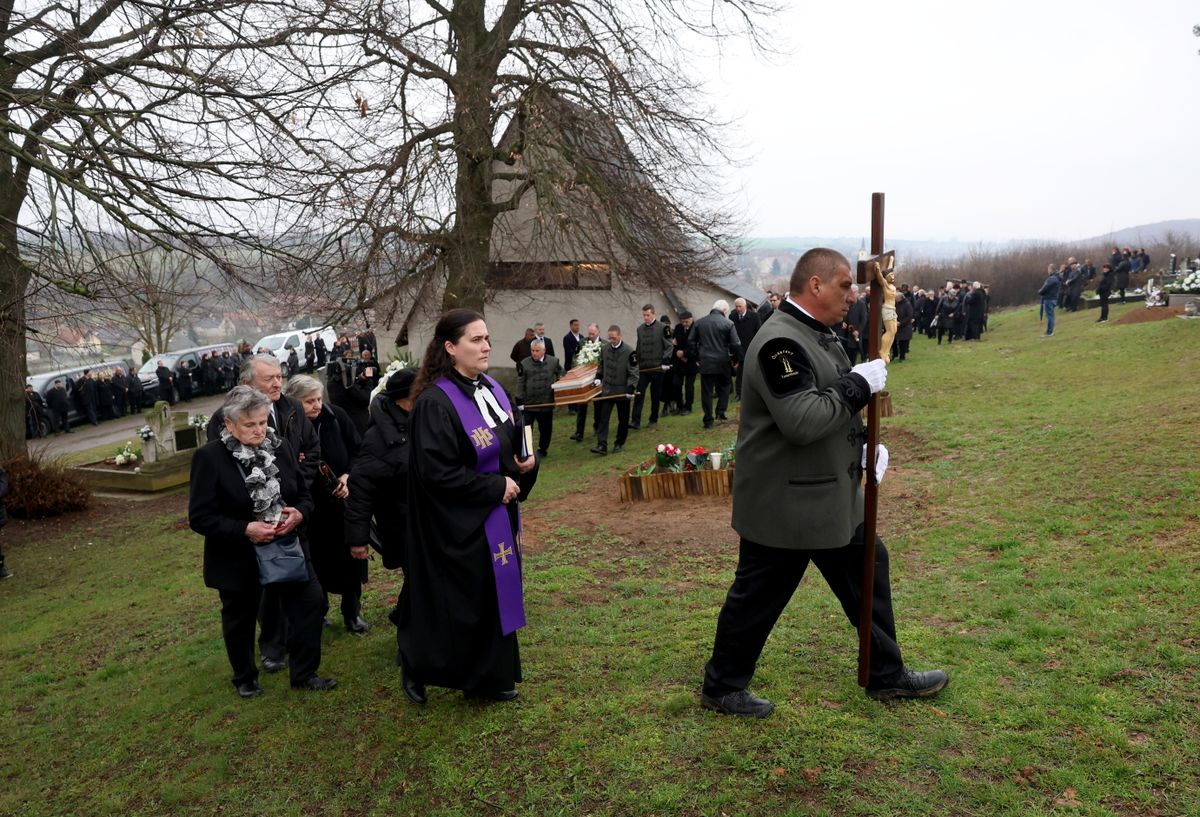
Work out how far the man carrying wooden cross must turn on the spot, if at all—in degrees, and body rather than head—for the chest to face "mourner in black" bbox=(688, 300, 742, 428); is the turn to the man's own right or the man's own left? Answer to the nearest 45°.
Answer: approximately 90° to the man's own left

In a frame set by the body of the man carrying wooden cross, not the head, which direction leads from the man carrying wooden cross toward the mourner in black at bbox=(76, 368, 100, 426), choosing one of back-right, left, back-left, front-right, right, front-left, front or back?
back-left

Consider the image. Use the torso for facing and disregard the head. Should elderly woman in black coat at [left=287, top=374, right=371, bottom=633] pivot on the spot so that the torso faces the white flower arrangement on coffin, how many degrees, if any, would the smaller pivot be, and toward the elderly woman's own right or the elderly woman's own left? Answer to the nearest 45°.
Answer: approximately 90° to the elderly woman's own left

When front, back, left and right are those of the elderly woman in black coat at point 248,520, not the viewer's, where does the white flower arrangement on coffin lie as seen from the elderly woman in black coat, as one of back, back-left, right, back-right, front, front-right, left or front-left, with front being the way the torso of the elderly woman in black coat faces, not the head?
left

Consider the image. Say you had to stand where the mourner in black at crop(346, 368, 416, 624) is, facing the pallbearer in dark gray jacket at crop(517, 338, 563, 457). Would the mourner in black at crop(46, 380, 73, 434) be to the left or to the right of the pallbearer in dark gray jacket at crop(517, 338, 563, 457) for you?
left

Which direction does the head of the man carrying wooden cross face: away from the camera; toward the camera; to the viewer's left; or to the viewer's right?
to the viewer's right

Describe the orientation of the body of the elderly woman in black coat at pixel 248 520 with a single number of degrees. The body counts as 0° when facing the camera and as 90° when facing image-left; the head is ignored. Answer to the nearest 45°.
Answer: approximately 315°
